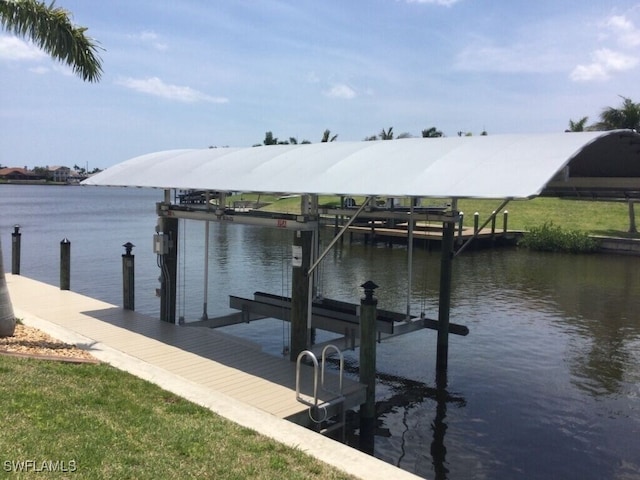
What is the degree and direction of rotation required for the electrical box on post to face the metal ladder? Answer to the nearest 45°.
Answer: approximately 45° to its left

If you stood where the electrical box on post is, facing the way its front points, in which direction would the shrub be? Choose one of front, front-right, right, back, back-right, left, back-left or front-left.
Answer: back

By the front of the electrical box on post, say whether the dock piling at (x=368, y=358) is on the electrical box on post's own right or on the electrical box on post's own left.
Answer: on the electrical box on post's own left

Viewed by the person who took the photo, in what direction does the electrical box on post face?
facing the viewer and to the left of the viewer
